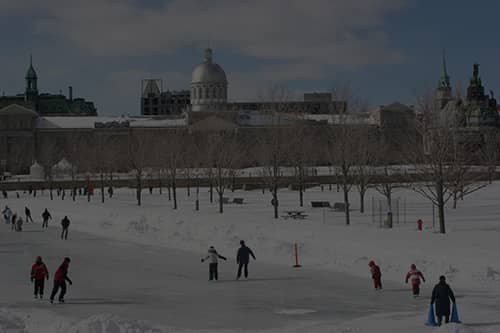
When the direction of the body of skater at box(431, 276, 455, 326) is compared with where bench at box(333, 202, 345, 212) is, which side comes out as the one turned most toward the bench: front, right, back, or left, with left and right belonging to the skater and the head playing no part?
front

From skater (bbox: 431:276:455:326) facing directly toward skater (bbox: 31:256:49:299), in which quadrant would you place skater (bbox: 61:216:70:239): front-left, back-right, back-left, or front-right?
front-right

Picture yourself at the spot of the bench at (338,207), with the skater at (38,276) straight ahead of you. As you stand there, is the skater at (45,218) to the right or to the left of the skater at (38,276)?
right

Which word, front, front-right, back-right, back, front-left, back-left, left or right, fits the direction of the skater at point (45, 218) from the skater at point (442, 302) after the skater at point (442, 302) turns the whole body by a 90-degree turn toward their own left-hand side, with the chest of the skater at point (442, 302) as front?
front-right

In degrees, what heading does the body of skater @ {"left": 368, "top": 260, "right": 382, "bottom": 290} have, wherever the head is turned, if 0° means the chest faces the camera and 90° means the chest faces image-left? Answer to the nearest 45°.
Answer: approximately 90°

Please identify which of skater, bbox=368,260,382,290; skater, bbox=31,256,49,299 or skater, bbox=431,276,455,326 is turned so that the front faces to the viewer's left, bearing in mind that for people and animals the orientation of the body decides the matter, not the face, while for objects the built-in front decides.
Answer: skater, bbox=368,260,382,290

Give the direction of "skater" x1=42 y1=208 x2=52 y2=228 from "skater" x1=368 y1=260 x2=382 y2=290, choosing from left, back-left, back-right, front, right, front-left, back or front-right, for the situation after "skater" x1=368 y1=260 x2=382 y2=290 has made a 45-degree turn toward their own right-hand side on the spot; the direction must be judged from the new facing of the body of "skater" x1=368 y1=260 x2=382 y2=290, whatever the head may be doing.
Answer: front

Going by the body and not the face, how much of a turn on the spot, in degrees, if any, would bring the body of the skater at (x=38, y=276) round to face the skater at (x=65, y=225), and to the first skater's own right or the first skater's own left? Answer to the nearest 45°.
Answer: approximately 180°

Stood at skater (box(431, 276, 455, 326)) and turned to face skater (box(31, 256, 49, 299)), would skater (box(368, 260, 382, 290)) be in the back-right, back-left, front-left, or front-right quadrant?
front-right

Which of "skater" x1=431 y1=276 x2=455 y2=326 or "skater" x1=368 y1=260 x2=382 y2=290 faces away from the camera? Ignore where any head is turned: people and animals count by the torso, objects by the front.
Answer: "skater" x1=431 y1=276 x2=455 y2=326

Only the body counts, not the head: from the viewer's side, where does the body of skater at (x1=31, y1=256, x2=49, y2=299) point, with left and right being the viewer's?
facing away from the viewer

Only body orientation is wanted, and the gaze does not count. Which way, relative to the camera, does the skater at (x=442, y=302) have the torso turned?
away from the camera
